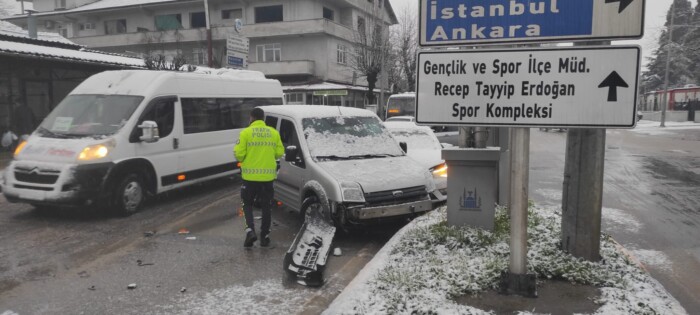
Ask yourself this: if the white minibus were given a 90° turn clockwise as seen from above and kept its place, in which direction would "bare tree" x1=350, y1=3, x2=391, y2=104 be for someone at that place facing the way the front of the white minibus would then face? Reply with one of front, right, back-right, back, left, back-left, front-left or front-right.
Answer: right

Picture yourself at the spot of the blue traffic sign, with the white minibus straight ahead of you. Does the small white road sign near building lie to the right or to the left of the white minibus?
right

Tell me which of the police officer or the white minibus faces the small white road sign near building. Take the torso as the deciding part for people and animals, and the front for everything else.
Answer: the police officer

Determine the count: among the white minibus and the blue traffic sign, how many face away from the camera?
0

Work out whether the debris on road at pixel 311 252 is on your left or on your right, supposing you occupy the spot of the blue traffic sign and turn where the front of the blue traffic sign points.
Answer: on your right

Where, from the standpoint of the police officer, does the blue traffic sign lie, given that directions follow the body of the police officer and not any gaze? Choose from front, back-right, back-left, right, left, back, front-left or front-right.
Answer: back-right

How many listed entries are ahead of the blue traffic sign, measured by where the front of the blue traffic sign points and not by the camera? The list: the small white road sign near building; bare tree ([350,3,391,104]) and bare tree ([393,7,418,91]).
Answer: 0

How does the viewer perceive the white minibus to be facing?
facing the viewer and to the left of the viewer

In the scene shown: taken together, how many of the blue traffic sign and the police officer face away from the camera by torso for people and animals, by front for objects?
1

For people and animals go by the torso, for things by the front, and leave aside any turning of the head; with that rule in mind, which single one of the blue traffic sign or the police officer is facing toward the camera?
the blue traffic sign

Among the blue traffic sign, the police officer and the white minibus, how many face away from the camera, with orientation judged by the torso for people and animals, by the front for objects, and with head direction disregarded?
1

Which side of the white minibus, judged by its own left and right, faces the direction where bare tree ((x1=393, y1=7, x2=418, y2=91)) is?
back

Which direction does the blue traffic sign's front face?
toward the camera

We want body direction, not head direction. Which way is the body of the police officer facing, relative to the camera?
away from the camera
